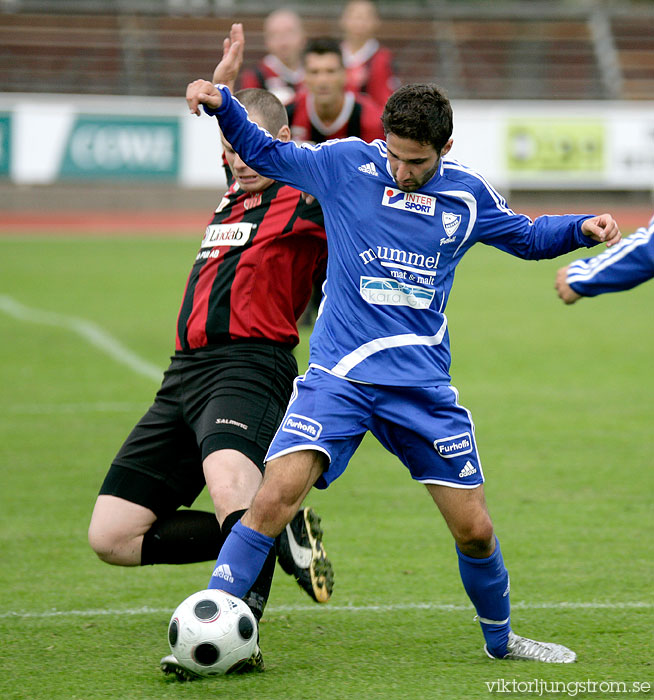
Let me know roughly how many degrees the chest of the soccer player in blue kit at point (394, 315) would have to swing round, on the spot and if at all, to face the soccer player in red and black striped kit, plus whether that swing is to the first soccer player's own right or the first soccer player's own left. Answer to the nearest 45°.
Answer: approximately 135° to the first soccer player's own right

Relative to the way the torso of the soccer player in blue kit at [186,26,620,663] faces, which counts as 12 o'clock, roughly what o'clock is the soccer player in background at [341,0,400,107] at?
The soccer player in background is roughly at 6 o'clock from the soccer player in blue kit.

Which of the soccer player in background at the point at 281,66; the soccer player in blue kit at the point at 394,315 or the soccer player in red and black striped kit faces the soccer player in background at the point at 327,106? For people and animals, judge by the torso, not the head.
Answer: the soccer player in background at the point at 281,66

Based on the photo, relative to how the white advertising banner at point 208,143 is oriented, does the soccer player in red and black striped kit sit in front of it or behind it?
in front

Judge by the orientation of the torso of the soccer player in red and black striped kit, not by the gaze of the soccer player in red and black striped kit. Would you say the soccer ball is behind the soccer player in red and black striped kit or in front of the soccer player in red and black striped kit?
in front

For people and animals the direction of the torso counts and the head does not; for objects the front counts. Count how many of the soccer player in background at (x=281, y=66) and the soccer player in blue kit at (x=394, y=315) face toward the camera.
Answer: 2

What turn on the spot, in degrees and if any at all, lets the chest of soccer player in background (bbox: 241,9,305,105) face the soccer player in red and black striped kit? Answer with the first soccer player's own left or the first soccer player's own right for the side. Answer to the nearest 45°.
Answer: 0° — they already face them

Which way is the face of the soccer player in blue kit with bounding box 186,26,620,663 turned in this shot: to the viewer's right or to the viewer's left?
to the viewer's left

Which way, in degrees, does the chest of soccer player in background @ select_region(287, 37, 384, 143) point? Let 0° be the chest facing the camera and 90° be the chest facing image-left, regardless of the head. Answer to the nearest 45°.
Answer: approximately 0°
